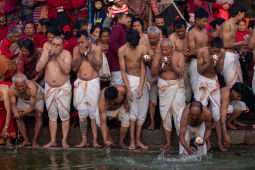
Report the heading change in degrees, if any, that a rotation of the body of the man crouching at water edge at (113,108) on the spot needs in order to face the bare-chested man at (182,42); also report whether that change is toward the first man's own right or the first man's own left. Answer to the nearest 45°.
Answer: approximately 90° to the first man's own left

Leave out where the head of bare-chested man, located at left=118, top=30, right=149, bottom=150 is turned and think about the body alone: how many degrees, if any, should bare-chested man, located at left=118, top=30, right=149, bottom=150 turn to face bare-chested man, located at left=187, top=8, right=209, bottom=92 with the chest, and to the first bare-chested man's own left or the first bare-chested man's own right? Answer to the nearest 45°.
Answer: approximately 90° to the first bare-chested man's own left

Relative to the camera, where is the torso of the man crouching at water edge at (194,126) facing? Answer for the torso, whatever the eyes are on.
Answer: toward the camera

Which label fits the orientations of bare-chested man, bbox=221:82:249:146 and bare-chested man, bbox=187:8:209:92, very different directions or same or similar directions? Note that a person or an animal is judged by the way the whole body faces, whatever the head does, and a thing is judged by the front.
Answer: same or similar directions

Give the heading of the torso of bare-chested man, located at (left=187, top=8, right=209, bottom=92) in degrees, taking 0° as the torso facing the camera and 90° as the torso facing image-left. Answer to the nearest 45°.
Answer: approximately 315°

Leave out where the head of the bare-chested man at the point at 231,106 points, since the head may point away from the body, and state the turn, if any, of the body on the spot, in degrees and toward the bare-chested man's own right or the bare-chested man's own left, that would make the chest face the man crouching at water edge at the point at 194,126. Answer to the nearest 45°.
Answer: approximately 90° to the bare-chested man's own right

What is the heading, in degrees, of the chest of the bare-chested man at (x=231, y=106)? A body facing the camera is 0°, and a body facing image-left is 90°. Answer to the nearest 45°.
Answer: approximately 315°

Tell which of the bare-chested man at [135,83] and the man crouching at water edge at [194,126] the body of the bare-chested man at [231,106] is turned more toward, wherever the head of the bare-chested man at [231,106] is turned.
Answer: the man crouching at water edge

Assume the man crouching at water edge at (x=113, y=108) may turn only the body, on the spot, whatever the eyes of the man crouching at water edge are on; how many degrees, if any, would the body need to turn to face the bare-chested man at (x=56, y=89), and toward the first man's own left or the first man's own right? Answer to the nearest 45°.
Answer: approximately 135° to the first man's own right

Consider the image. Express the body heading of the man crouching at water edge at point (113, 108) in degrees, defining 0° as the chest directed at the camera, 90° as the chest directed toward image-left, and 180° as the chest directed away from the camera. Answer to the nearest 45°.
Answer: approximately 0°

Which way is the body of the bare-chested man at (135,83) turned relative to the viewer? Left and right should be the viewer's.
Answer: facing the viewer
